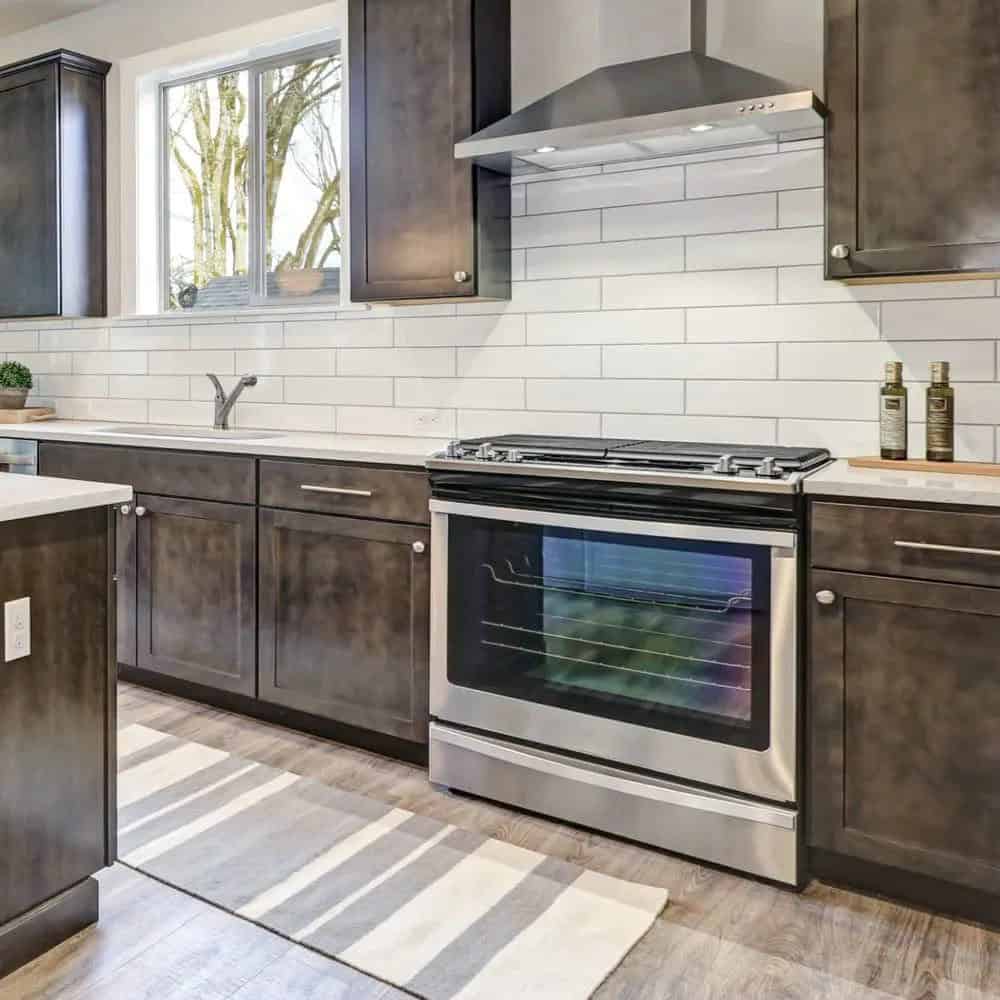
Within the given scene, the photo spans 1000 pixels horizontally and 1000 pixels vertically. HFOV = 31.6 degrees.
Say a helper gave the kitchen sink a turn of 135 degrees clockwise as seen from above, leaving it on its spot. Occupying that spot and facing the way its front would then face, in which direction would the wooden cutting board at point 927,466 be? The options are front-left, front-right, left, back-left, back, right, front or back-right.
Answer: back-right

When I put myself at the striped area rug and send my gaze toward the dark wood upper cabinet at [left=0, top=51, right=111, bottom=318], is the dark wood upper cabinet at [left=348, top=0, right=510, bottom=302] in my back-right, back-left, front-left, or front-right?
front-right

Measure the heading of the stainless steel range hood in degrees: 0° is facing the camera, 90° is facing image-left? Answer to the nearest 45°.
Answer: approximately 45°

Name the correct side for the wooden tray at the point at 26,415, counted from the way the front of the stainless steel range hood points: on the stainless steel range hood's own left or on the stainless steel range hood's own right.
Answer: on the stainless steel range hood's own right

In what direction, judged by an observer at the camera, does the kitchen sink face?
facing the viewer and to the left of the viewer

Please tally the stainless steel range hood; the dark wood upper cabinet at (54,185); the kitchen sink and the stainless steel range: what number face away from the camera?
0

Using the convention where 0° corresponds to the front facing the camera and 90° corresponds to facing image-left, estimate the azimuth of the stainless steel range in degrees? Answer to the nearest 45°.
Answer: approximately 45°

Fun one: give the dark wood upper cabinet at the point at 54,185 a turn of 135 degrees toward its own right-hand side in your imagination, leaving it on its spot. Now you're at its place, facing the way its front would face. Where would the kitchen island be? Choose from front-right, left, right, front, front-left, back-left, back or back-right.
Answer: back

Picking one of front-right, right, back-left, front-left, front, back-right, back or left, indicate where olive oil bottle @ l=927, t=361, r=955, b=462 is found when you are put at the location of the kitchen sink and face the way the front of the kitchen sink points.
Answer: left

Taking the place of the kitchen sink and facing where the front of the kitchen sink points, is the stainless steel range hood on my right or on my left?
on my left
